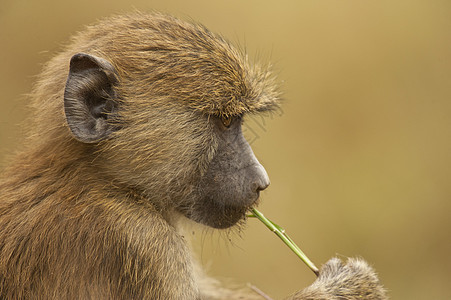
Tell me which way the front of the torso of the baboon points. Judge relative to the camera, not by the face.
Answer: to the viewer's right
